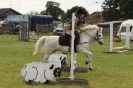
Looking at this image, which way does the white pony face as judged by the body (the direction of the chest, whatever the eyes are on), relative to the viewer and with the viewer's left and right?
facing to the right of the viewer
